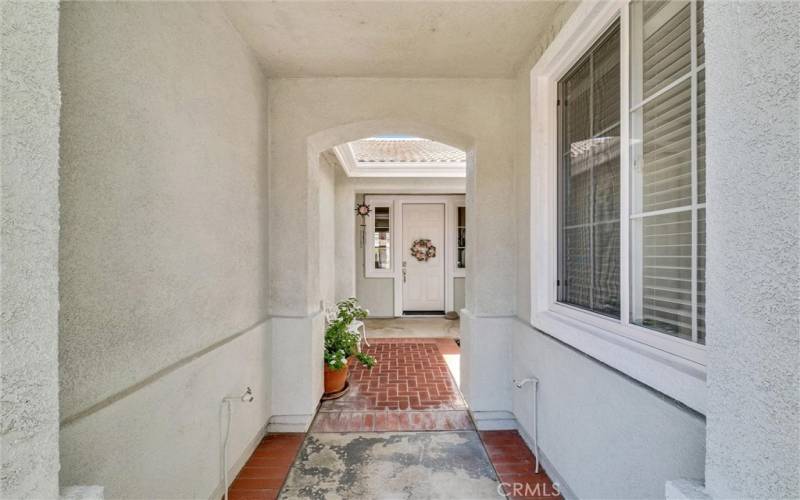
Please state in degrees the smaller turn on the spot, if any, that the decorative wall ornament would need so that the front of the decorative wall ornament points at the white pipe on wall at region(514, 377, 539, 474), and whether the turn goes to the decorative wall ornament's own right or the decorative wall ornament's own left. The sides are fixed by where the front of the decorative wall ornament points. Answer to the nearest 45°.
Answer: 0° — it already faces it

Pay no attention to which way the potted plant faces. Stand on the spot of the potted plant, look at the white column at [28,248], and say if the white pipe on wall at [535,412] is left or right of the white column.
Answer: left

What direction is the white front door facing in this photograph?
toward the camera

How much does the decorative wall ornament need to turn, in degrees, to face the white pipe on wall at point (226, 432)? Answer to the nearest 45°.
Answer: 0° — it already faces it

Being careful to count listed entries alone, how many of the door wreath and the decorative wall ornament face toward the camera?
2

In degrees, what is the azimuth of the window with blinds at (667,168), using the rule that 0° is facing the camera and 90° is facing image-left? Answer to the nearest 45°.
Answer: approximately 45°

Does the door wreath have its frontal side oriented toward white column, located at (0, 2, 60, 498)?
yes

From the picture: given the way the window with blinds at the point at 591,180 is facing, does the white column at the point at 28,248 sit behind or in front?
in front

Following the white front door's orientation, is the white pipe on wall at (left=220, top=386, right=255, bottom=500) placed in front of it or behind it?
in front

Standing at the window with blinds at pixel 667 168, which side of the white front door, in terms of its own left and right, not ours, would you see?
front

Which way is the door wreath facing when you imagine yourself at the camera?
facing the viewer

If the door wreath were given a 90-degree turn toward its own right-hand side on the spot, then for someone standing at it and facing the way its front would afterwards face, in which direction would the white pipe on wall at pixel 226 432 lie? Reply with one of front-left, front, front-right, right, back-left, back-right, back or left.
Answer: left

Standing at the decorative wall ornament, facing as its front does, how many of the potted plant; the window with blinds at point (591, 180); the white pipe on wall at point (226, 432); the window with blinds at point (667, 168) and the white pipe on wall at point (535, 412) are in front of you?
5

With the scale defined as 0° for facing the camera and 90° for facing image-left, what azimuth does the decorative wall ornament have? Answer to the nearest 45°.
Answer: approximately 0°

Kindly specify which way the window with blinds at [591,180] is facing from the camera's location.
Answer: facing the viewer and to the left of the viewer

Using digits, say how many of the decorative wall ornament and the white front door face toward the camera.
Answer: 2

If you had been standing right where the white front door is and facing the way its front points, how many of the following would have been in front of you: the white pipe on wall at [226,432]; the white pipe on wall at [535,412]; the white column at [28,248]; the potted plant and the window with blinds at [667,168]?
5
